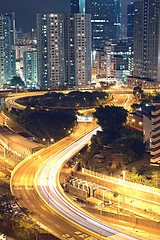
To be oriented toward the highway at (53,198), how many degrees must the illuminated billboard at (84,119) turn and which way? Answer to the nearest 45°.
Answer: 0° — it already faces it

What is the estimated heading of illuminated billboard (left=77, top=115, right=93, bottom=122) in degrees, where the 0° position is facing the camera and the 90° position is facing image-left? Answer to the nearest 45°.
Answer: approximately 0°
